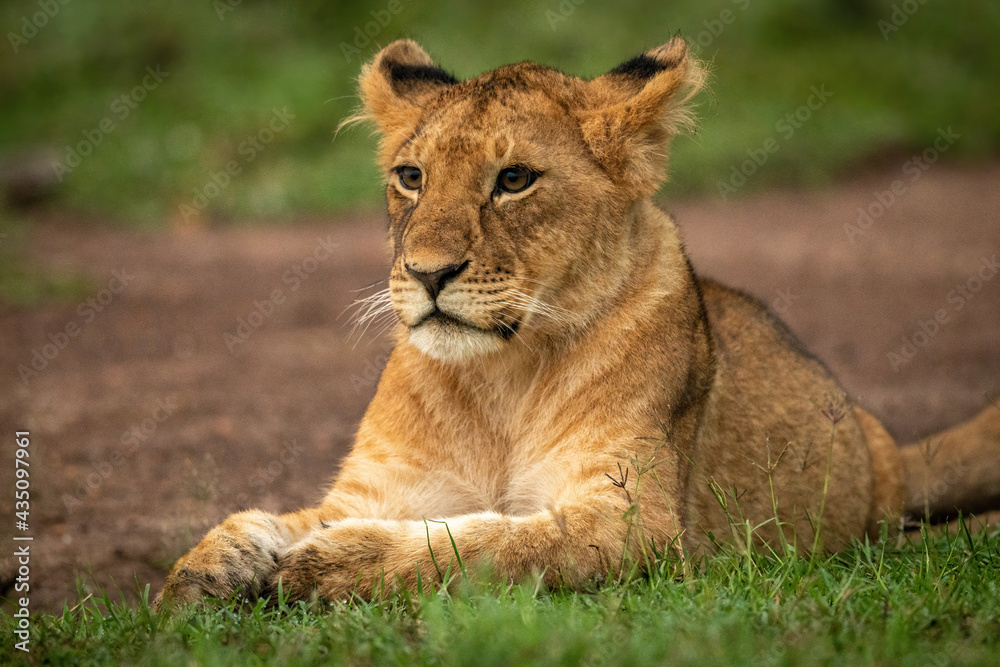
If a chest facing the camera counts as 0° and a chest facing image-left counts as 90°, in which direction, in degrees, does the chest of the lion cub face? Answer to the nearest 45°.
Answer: approximately 45°
